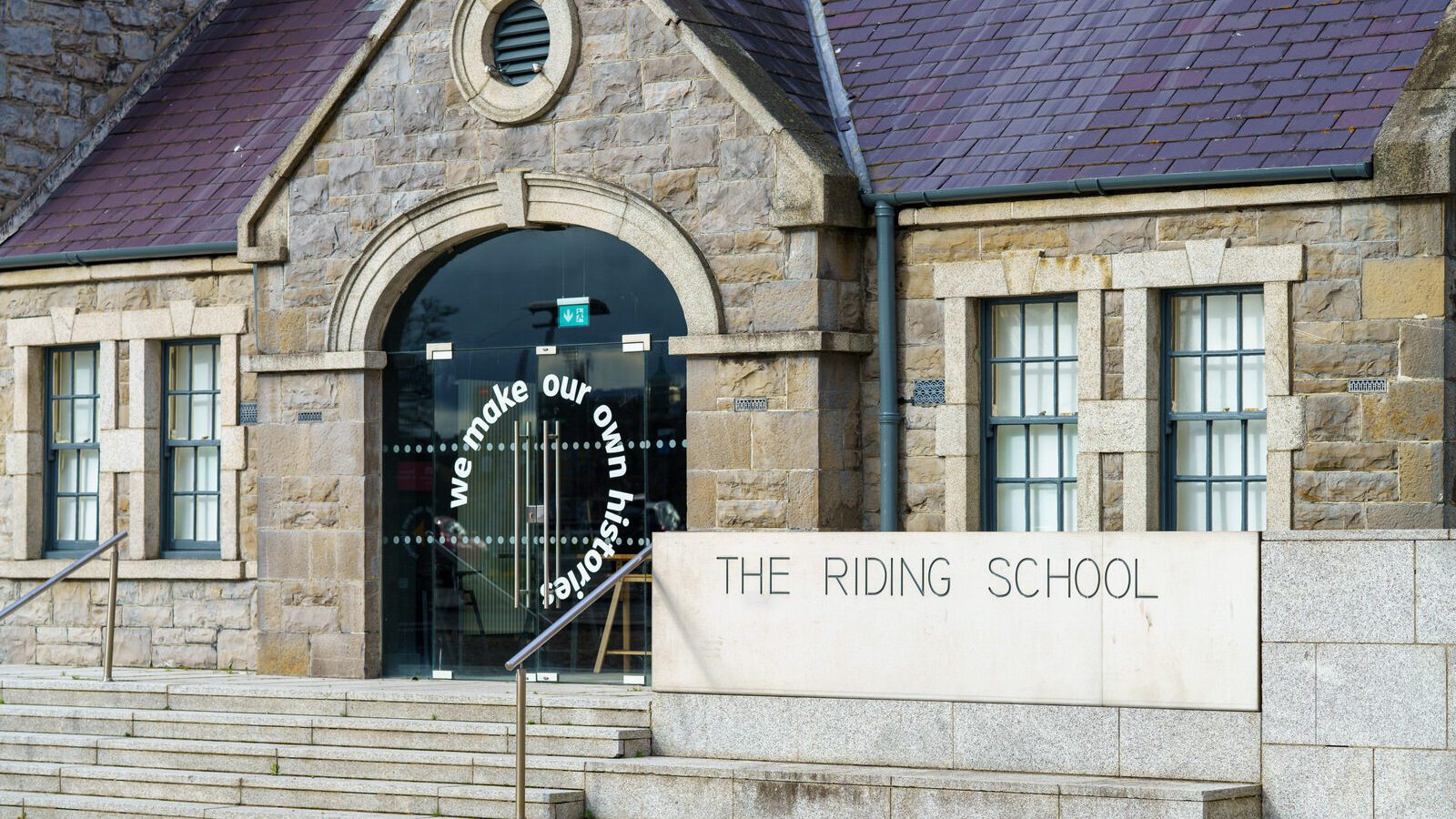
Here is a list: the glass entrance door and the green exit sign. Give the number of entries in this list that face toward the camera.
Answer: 2

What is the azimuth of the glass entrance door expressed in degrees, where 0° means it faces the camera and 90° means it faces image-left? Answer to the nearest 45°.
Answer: approximately 0°

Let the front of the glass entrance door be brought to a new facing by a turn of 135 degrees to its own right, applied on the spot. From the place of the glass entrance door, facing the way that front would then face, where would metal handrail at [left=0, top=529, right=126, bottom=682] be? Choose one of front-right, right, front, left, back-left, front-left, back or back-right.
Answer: front-left

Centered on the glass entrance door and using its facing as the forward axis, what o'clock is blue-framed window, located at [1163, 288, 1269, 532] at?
The blue-framed window is roughly at 10 o'clock from the glass entrance door.

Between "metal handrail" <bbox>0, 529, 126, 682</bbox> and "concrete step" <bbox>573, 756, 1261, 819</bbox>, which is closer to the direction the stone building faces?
the concrete step

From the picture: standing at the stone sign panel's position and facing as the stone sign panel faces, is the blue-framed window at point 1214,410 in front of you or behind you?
behind

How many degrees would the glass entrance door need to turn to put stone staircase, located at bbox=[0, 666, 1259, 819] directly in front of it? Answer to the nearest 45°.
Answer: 0° — it already faces it
